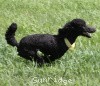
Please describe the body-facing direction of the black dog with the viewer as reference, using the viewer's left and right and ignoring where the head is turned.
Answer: facing to the right of the viewer
